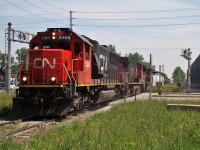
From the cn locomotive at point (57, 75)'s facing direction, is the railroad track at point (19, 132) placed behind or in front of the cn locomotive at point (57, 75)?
in front

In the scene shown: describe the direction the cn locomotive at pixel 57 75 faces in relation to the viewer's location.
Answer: facing the viewer and to the left of the viewer
